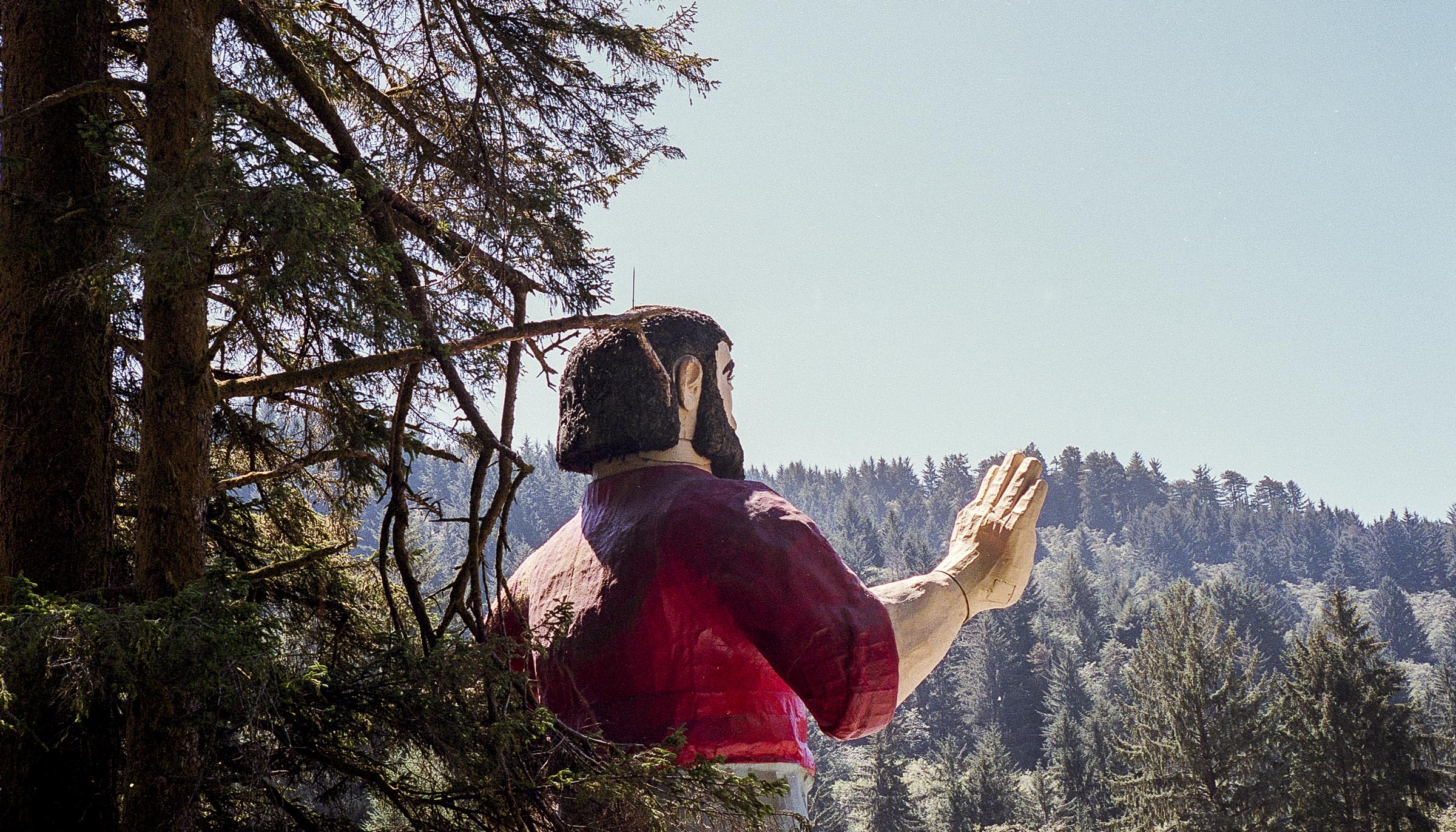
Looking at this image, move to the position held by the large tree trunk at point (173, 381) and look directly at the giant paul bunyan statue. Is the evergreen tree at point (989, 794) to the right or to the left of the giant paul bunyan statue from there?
left

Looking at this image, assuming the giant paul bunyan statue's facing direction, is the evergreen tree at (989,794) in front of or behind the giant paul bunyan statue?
in front

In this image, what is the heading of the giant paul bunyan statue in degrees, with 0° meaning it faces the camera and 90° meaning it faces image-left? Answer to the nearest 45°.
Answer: approximately 225°

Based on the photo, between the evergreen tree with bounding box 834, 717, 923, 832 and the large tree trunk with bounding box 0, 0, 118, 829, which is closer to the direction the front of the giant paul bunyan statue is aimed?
the evergreen tree

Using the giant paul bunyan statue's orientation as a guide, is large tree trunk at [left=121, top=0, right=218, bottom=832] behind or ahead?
behind

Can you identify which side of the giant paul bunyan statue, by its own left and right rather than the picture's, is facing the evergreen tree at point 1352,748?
front

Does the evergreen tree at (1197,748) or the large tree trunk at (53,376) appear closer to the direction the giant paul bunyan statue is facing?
the evergreen tree

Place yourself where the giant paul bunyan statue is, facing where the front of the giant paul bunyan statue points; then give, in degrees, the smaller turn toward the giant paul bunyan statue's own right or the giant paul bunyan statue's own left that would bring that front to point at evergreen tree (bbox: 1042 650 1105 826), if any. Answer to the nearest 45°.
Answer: approximately 45° to the giant paul bunyan statue's own left

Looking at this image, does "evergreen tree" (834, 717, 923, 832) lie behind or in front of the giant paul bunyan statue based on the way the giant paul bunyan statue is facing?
in front

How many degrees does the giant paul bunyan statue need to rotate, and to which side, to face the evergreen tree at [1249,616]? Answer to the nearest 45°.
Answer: approximately 45° to its left
